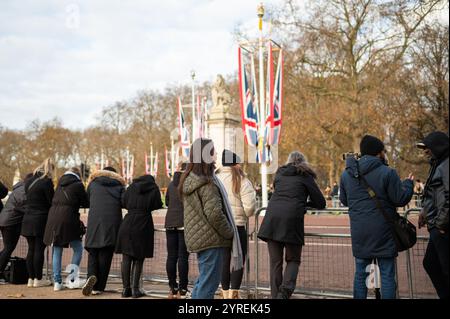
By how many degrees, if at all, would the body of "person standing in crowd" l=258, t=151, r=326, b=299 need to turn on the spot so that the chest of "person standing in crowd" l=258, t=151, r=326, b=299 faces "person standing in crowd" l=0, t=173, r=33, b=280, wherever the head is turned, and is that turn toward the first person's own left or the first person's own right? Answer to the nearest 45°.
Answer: approximately 90° to the first person's own left

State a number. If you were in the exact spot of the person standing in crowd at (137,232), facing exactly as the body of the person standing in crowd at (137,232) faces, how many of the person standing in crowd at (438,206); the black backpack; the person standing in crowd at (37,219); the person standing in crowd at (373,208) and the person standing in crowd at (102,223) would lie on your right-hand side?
2

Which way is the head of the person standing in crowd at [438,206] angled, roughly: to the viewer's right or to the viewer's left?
to the viewer's left

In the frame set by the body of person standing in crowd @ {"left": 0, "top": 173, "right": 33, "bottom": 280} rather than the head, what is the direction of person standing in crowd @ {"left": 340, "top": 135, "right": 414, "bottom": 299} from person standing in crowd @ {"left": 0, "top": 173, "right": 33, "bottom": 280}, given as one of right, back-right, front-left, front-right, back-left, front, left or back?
right

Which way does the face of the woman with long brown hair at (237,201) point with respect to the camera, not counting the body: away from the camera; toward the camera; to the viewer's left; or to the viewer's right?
away from the camera

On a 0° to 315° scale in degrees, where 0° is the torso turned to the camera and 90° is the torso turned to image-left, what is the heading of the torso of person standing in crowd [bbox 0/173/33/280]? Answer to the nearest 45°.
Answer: approximately 225°

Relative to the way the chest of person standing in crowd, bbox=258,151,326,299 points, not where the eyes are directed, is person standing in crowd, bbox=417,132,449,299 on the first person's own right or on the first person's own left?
on the first person's own right

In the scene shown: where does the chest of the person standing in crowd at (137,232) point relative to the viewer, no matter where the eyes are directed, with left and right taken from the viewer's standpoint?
facing away from the viewer and to the right of the viewer

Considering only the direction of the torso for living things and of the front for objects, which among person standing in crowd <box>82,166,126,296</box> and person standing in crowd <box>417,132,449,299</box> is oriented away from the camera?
person standing in crowd <box>82,166,126,296</box>

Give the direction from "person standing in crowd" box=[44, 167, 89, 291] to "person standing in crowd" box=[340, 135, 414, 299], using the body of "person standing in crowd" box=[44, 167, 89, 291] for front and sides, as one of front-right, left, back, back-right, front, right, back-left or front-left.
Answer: right

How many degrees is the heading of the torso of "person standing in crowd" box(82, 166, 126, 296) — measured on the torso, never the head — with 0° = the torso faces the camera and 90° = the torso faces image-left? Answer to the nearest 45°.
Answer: approximately 180°

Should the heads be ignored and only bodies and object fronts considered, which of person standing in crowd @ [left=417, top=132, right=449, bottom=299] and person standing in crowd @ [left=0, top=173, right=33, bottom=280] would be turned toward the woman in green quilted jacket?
person standing in crowd @ [left=417, top=132, right=449, bottom=299]
